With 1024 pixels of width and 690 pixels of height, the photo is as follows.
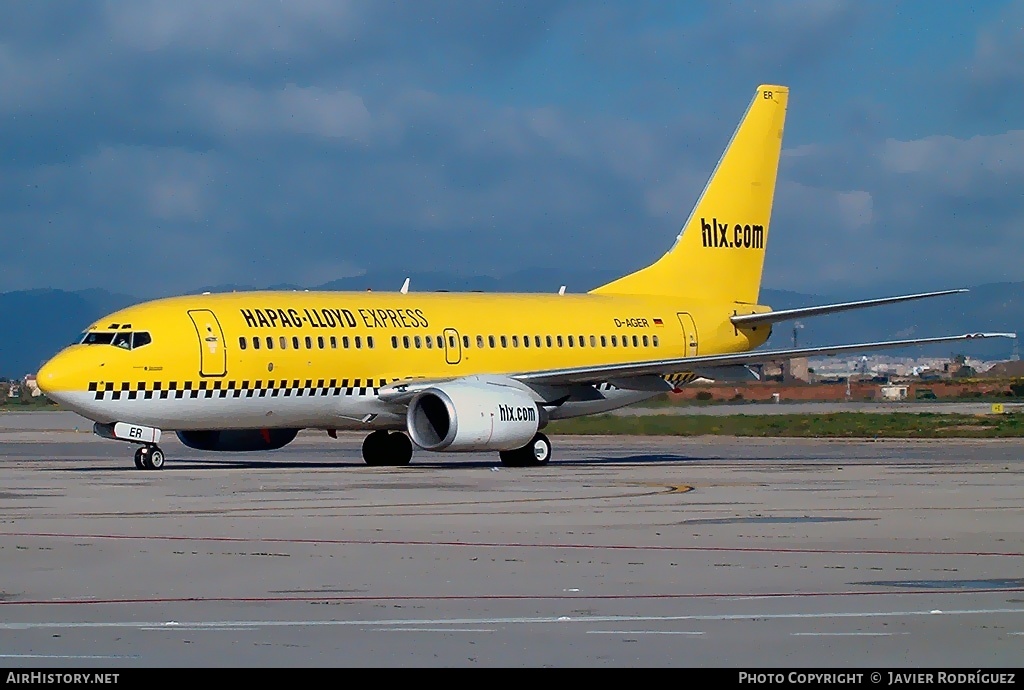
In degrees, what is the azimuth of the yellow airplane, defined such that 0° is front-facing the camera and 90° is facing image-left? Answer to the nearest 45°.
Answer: approximately 45°
